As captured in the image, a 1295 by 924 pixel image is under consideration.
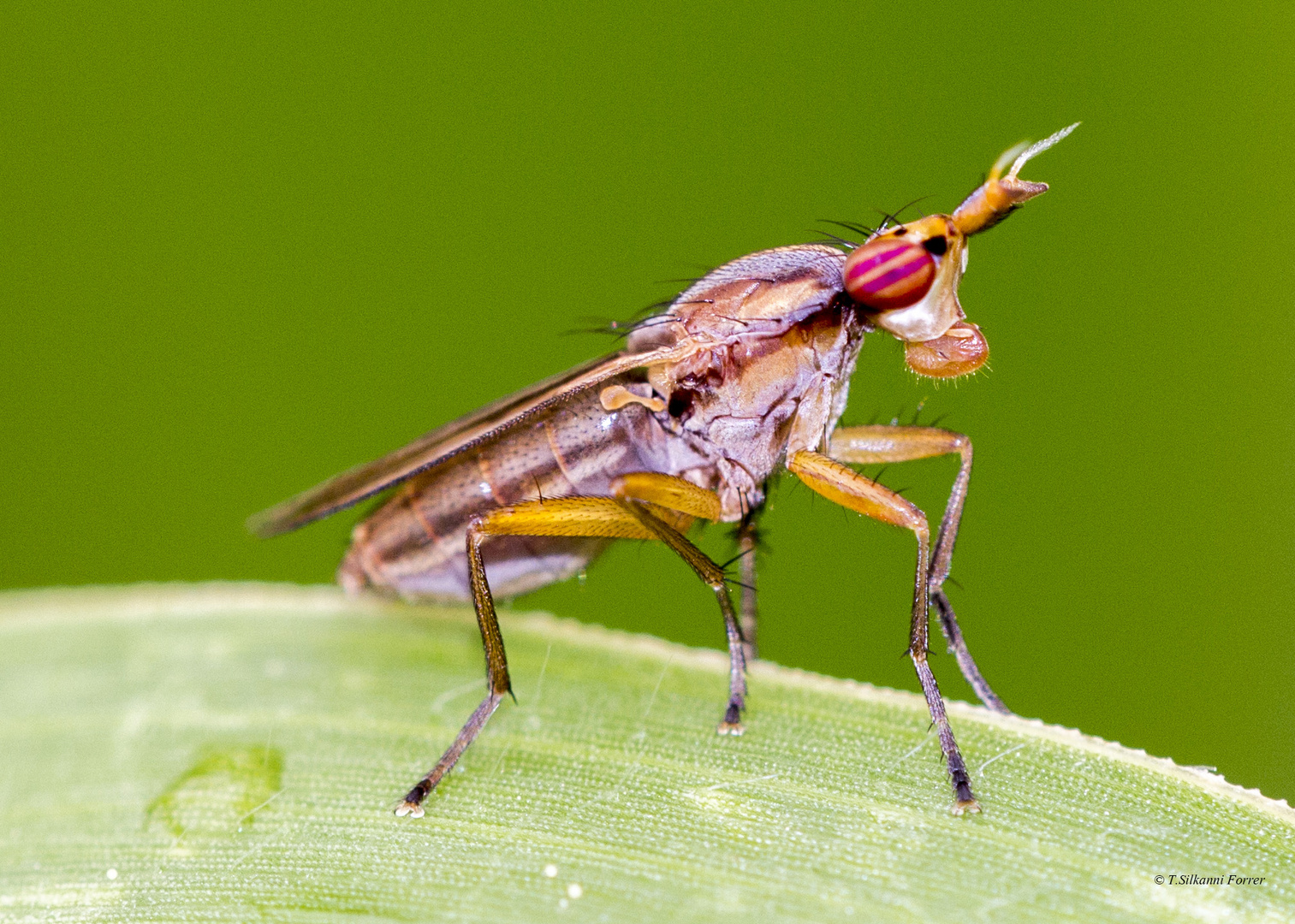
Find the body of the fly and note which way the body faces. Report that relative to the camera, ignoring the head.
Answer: to the viewer's right
